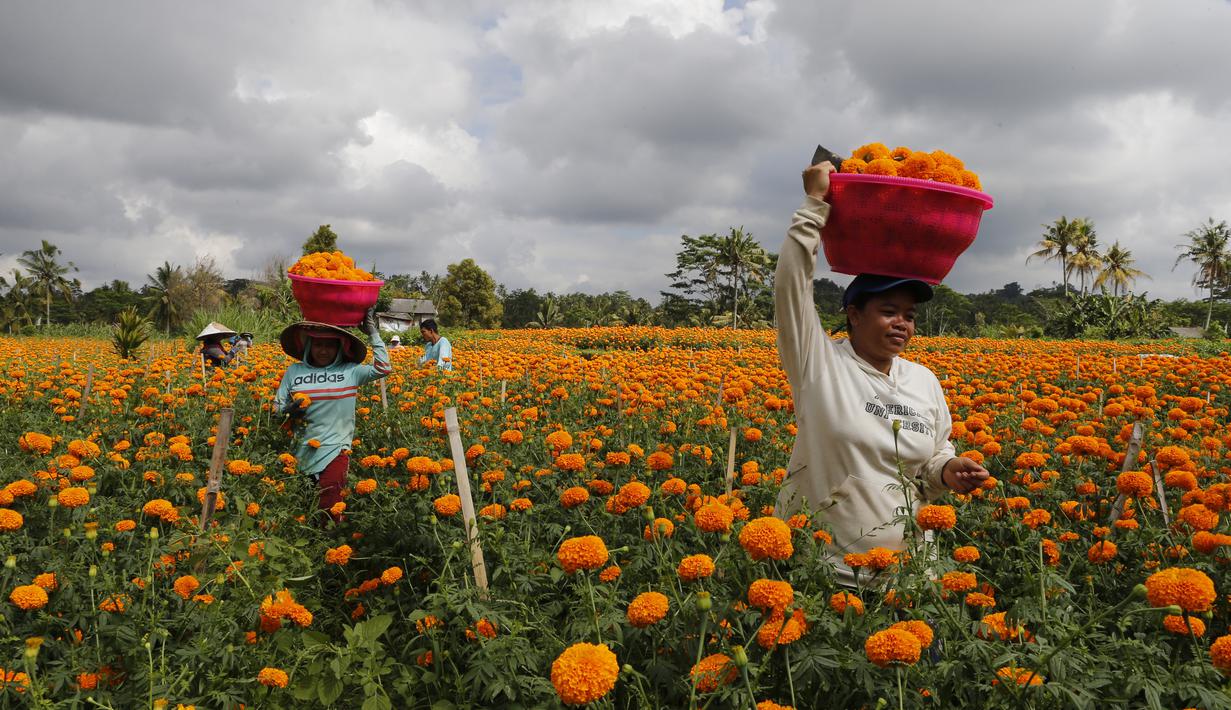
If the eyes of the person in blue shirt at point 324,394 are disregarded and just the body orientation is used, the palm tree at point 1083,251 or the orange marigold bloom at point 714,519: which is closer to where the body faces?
the orange marigold bloom

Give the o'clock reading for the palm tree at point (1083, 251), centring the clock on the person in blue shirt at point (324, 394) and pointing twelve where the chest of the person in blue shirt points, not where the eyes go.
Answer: The palm tree is roughly at 8 o'clock from the person in blue shirt.

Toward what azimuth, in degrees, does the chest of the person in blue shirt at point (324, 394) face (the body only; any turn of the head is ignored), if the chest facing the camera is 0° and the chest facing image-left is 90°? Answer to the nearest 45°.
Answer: approximately 0°

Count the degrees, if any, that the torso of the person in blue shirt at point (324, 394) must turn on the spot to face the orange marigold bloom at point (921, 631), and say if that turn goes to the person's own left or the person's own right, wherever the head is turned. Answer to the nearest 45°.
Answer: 0° — they already face it

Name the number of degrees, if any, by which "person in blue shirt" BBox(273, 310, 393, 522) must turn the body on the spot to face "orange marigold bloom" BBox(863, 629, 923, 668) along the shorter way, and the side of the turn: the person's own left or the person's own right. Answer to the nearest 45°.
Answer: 0° — they already face it

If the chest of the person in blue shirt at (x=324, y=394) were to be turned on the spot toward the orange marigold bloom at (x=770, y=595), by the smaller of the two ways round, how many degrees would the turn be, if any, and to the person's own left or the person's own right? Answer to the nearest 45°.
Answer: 0° — they already face it

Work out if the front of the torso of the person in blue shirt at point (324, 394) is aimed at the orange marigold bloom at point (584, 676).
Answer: yes
